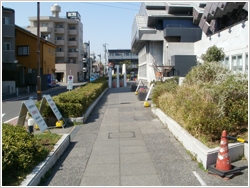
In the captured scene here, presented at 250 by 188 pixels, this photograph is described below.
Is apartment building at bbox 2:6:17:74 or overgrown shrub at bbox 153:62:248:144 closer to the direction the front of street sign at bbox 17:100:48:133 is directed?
the overgrown shrub

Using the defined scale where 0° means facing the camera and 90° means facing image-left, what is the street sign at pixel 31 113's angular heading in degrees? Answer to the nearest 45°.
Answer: approximately 315°

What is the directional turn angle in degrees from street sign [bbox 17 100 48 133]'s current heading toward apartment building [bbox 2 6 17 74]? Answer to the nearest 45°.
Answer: approximately 135° to its left

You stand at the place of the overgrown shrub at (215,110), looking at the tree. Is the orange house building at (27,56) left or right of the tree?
left

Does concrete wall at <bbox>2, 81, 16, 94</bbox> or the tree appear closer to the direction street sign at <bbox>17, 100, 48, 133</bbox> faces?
the tree

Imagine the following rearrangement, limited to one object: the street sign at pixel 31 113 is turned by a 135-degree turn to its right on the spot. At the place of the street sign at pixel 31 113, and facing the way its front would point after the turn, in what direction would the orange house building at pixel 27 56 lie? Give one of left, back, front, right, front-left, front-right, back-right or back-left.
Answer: right

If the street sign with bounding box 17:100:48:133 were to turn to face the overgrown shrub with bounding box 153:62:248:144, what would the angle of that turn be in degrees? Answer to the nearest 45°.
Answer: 0° — it already faces it

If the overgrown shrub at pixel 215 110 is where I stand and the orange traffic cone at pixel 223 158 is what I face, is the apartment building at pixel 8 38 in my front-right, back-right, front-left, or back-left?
back-right

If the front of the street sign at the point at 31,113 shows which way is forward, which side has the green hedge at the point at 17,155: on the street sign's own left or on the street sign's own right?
on the street sign's own right

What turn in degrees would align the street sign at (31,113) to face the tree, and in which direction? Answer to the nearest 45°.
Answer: approximately 90° to its left

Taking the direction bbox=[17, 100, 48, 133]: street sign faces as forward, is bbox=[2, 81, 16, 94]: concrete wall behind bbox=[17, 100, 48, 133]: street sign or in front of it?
behind
